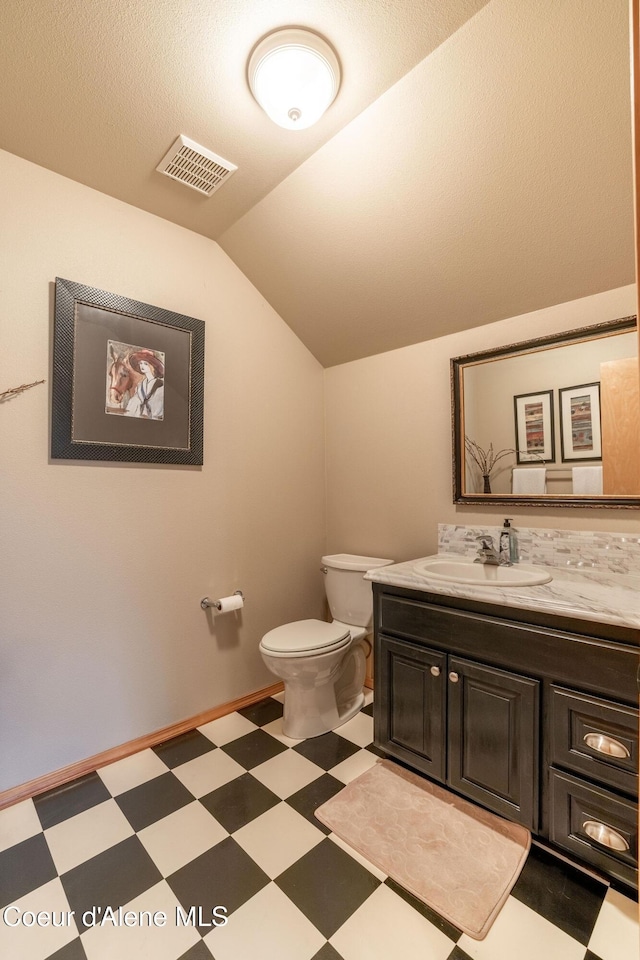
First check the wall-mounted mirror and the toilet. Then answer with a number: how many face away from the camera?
0

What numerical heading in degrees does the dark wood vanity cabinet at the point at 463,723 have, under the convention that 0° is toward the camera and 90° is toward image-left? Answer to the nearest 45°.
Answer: approximately 45°

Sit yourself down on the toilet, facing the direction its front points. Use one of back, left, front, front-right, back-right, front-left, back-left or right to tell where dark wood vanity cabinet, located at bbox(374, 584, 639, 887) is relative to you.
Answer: left

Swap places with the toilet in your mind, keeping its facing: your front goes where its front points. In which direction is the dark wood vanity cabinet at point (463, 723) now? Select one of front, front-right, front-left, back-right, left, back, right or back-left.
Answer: left

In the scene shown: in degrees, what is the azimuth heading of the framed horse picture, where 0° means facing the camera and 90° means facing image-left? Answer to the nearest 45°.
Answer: approximately 315°

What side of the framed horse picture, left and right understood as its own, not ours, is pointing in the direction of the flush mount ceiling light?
front

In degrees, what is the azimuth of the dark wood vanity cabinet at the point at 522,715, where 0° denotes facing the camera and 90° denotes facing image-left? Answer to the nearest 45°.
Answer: approximately 45°
